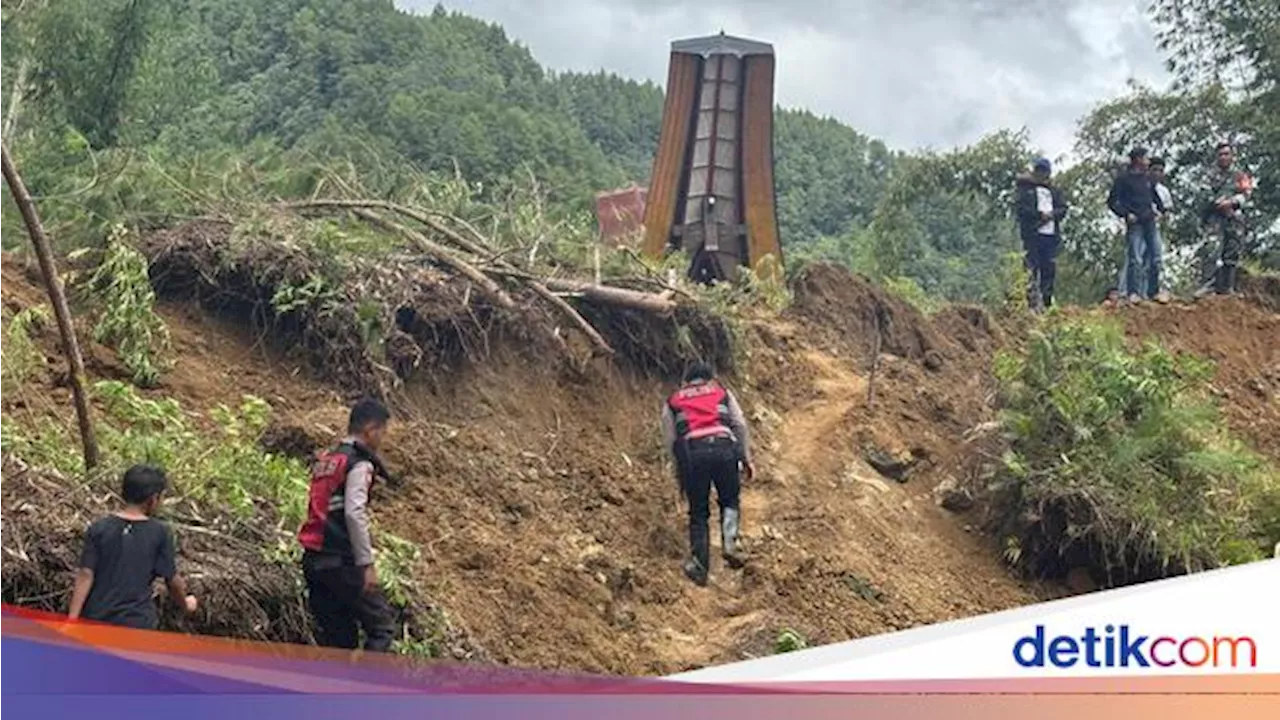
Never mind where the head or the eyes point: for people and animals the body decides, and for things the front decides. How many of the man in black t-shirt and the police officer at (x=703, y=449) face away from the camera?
2

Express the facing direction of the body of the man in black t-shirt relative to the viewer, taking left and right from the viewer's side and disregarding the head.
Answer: facing away from the viewer

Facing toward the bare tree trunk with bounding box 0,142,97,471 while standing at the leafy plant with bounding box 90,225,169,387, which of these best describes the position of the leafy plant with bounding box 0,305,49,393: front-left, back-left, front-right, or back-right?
front-right

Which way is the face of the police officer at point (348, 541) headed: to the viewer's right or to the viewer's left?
to the viewer's right

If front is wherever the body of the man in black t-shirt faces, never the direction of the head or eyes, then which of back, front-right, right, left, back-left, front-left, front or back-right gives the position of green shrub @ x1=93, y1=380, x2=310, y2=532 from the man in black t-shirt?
front

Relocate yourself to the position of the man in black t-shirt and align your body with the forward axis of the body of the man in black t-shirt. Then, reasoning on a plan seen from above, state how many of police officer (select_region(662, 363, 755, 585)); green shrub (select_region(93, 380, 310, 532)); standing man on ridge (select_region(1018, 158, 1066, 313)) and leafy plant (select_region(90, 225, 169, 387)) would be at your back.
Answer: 0

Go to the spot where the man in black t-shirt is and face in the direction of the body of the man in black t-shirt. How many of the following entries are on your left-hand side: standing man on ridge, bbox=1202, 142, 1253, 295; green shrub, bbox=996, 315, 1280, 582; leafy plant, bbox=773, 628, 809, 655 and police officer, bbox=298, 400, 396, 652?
0

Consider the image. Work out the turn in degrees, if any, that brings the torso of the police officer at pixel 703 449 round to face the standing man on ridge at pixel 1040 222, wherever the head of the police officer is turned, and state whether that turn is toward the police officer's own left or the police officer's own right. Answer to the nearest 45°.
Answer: approximately 45° to the police officer's own right

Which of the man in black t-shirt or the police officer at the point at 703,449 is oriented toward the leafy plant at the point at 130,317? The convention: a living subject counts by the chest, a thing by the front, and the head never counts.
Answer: the man in black t-shirt

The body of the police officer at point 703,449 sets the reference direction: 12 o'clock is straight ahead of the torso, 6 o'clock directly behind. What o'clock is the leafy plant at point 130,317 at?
The leafy plant is roughly at 9 o'clock from the police officer.

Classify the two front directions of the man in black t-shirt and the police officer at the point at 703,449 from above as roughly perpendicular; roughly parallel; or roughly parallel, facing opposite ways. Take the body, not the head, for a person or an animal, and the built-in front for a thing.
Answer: roughly parallel

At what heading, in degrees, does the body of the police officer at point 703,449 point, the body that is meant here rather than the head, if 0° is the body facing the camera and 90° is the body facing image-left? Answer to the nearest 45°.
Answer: approximately 180°

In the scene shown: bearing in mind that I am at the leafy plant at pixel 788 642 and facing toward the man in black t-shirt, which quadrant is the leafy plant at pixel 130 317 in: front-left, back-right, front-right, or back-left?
front-right

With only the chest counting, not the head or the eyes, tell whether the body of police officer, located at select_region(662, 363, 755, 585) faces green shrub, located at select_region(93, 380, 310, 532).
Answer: no

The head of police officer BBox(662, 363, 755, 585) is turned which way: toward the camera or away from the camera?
away from the camera

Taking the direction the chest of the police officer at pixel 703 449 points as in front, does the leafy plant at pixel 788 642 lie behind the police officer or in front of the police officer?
behind

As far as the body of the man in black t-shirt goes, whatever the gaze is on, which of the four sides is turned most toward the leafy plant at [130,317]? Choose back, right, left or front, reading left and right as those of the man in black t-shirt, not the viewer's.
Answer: front
